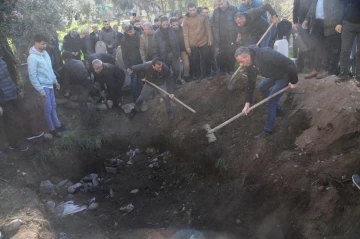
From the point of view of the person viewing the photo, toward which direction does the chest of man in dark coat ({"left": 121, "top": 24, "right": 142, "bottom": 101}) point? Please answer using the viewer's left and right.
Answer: facing the viewer

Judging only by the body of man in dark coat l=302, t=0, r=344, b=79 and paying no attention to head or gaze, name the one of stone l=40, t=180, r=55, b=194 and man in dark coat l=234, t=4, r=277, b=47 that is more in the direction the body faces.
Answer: the stone

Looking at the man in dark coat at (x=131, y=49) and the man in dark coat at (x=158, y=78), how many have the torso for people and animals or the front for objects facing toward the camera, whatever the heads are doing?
2

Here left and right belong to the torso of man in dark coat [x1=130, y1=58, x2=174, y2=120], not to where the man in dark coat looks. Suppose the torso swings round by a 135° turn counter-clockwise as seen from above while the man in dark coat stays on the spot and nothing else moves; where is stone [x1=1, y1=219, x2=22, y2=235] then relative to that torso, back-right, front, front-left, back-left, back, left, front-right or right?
back

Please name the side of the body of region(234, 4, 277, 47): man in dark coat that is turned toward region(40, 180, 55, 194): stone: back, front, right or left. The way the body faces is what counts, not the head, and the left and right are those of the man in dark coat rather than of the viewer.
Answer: front

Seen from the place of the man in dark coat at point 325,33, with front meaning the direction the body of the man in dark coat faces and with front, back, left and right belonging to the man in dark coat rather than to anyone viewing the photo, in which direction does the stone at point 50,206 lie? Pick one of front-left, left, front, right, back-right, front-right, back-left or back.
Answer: front

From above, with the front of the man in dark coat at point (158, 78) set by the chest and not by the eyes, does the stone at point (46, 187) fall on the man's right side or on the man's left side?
on the man's right side

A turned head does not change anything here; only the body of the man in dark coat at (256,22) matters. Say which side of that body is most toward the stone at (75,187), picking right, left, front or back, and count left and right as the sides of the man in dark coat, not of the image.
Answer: front

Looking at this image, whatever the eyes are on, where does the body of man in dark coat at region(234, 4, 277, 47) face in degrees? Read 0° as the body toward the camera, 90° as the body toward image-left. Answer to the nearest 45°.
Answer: approximately 45°

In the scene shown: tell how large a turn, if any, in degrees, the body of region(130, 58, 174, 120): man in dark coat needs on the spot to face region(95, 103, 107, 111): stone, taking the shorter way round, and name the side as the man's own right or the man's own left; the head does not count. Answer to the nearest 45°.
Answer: approximately 135° to the man's own right

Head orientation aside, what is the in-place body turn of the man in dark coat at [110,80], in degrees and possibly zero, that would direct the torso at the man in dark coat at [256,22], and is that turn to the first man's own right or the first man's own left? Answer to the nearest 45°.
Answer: approximately 90° to the first man's own left

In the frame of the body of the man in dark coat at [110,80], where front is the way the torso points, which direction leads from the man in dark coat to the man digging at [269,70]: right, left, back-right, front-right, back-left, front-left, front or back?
left

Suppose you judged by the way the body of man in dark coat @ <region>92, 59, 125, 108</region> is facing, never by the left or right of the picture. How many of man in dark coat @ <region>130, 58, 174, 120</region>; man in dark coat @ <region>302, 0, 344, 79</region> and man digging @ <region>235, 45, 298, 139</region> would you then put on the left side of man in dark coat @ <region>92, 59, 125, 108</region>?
3

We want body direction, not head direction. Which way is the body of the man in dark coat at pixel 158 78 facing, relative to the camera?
toward the camera

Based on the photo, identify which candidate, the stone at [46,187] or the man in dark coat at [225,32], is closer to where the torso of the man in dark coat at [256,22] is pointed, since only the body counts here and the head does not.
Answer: the stone
